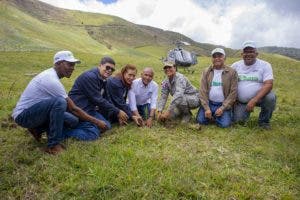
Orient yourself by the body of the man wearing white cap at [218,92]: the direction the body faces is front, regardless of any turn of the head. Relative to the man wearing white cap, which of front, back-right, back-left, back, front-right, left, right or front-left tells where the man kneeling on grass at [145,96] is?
right

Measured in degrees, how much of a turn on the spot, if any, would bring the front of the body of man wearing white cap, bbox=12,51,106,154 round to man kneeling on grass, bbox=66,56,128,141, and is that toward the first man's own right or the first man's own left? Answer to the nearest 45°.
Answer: approximately 45° to the first man's own left

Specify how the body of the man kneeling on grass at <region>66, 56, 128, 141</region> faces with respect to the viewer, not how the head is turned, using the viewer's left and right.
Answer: facing the viewer and to the right of the viewer

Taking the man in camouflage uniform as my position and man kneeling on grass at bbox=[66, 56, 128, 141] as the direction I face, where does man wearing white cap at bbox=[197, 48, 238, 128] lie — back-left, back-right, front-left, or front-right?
back-left

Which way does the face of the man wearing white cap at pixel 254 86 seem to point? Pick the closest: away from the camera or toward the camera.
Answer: toward the camera

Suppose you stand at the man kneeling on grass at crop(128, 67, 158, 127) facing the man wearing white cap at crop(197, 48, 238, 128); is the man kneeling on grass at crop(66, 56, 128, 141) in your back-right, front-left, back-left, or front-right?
back-right

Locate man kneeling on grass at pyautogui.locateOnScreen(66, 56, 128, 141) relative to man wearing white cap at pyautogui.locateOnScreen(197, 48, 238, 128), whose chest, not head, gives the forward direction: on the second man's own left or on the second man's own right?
on the second man's own right

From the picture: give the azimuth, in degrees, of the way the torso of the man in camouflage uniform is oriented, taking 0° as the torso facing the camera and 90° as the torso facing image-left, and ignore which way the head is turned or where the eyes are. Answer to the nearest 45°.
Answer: approximately 45°

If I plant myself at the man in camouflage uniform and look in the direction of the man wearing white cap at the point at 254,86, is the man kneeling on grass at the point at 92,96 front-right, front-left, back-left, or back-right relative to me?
back-right

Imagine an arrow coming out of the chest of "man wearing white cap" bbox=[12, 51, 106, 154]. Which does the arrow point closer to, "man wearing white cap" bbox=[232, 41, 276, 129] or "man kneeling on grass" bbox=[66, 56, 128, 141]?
the man wearing white cap

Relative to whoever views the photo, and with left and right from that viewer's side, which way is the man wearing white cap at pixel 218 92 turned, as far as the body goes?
facing the viewer
